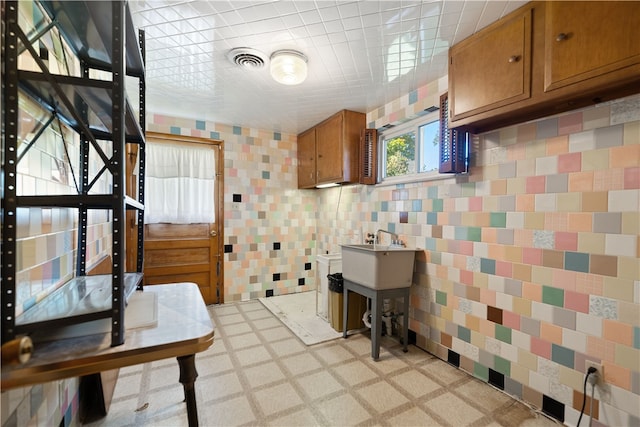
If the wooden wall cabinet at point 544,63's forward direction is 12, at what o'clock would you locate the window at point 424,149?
The window is roughly at 3 o'clock from the wooden wall cabinet.

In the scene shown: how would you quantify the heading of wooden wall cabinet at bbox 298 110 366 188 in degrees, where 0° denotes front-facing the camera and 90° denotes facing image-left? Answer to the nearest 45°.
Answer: approximately 45°

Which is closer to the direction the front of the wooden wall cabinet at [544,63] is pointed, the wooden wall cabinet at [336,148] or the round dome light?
the round dome light

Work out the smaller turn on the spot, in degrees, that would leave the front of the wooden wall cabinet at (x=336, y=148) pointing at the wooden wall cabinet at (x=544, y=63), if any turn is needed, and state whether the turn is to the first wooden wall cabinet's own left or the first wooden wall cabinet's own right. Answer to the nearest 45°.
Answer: approximately 90° to the first wooden wall cabinet's own left

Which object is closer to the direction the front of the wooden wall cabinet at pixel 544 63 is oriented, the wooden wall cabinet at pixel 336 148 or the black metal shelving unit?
the black metal shelving unit

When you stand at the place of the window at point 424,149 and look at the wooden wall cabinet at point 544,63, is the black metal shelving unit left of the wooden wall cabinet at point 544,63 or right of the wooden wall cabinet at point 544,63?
right

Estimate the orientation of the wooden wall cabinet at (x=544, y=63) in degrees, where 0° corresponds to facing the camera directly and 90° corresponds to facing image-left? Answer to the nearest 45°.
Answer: approximately 45°

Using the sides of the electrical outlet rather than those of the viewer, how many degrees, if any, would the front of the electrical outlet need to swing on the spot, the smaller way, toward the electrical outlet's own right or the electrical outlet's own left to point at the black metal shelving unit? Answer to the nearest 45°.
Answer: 0° — it already faces it

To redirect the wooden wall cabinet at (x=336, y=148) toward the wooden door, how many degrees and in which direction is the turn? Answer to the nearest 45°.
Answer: approximately 45° to its right
